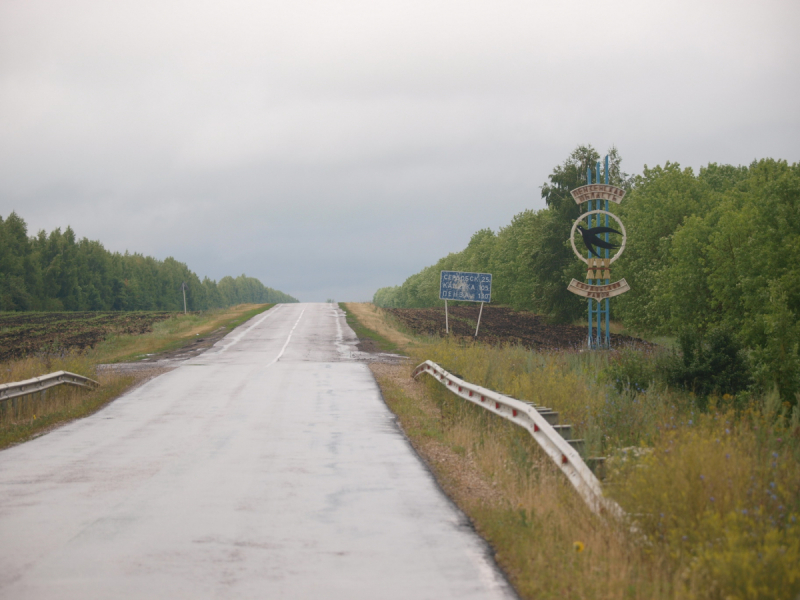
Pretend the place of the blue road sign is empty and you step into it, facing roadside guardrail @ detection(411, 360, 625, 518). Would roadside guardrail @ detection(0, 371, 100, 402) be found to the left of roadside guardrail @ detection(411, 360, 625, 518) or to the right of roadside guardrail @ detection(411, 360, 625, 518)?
right

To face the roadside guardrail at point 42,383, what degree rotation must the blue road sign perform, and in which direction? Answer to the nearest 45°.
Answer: approximately 45° to its right

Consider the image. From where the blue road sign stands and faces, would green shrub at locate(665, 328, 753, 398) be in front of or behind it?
in front

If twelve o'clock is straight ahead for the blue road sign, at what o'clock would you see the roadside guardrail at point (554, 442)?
The roadside guardrail is roughly at 12 o'clock from the blue road sign.

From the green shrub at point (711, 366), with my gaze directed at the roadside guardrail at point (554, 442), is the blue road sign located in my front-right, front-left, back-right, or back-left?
back-right

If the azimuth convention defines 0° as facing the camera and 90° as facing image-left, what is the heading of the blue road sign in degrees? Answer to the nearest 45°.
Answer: approximately 0°
